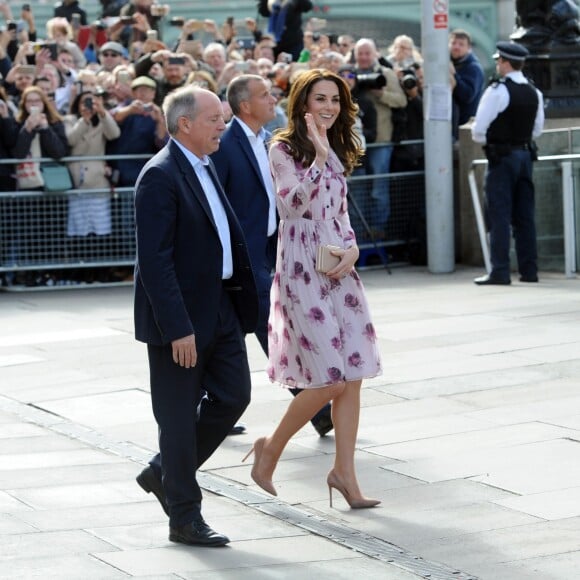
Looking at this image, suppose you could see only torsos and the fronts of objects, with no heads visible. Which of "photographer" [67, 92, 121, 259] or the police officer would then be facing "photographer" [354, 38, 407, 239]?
the police officer

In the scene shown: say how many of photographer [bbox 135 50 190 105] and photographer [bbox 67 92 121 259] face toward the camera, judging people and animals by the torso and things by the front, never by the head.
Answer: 2

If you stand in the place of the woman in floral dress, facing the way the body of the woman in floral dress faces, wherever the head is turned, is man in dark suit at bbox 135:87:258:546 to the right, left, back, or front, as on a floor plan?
right

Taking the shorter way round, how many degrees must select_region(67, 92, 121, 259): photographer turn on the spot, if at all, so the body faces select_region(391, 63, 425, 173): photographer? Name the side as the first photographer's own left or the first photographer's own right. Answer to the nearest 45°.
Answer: approximately 90° to the first photographer's own left

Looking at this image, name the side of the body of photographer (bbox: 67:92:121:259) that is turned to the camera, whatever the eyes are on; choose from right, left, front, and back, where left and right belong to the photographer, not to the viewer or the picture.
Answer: front

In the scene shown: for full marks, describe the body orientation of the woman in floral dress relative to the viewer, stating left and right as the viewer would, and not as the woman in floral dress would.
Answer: facing the viewer and to the right of the viewer

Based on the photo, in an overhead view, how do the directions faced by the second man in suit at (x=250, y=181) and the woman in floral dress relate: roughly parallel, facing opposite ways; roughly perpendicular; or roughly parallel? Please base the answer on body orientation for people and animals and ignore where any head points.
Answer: roughly parallel

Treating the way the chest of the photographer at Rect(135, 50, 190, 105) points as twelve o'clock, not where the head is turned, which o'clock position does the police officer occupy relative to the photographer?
The police officer is roughly at 10 o'clock from the photographer.

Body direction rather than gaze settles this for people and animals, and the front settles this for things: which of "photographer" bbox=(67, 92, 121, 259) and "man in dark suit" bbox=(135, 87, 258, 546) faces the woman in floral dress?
the photographer

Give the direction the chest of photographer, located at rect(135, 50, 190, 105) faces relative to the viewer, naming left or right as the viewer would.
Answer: facing the viewer

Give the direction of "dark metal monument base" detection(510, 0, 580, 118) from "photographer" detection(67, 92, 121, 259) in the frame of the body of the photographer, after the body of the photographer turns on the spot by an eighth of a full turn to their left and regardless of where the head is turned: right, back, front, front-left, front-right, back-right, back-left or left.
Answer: front-left

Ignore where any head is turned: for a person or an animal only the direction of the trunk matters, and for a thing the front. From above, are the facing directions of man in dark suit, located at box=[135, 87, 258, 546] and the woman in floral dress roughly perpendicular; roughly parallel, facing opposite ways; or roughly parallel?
roughly parallel

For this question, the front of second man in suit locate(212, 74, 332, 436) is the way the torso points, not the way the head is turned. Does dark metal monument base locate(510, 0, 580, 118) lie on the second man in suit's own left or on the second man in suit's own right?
on the second man in suit's own left

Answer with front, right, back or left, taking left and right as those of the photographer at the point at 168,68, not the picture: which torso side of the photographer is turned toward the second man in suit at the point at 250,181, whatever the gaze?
front
